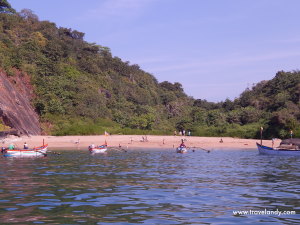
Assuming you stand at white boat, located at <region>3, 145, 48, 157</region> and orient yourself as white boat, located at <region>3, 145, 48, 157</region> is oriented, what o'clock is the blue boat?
The blue boat is roughly at 12 o'clock from the white boat.

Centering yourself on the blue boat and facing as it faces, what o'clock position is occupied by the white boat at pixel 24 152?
The white boat is roughly at 11 o'clock from the blue boat.

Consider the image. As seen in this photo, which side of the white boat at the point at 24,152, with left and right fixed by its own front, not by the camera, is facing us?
right

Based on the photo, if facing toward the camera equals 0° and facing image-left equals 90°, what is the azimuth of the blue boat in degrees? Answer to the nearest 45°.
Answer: approximately 90°

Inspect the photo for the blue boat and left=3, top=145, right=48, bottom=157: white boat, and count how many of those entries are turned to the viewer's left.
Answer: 1
